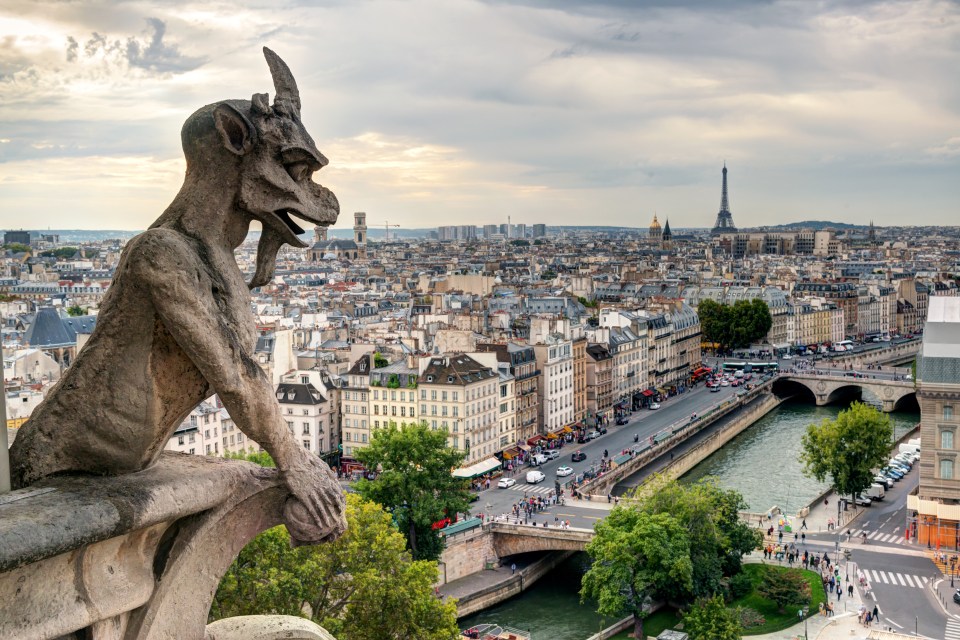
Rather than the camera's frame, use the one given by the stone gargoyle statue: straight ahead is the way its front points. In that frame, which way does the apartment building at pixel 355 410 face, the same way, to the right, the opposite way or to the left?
to the right

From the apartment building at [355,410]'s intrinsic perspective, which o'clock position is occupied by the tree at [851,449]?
The tree is roughly at 10 o'clock from the apartment building.

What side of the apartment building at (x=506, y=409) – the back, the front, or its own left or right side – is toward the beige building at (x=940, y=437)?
front

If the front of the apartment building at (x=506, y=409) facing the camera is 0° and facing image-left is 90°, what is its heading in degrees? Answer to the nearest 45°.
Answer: approximately 315°

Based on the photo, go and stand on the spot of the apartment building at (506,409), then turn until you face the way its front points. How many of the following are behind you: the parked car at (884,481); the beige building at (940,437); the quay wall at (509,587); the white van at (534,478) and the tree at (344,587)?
0

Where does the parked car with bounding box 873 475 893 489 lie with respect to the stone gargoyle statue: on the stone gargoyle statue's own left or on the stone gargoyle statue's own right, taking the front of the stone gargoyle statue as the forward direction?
on the stone gargoyle statue's own left

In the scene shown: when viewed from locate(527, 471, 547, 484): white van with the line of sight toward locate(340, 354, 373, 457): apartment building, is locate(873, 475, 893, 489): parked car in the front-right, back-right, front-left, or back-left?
back-right

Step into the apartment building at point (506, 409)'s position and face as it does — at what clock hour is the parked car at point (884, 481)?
The parked car is roughly at 11 o'clock from the apartment building.

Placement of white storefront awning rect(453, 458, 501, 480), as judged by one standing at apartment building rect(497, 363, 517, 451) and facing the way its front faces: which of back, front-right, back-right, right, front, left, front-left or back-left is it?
front-right

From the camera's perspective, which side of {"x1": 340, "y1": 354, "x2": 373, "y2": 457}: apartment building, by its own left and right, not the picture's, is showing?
front

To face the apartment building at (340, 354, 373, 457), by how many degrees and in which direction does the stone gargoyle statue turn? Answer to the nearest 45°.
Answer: approximately 90° to its left

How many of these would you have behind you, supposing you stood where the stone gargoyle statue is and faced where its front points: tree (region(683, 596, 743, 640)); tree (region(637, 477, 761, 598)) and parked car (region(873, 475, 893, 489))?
0

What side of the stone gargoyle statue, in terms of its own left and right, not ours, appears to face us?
right

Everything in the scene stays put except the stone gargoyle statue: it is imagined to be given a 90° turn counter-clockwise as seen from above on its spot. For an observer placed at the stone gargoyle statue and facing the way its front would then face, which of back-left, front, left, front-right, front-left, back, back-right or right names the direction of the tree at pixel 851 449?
front-right

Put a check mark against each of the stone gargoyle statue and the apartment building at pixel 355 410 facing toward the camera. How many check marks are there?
1

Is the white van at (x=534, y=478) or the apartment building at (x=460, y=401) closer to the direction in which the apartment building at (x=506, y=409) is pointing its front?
the white van

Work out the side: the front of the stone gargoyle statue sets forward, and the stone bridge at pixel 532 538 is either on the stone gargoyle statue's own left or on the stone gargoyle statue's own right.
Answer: on the stone gargoyle statue's own left

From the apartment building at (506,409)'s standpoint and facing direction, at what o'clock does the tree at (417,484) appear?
The tree is roughly at 2 o'clock from the apartment building.

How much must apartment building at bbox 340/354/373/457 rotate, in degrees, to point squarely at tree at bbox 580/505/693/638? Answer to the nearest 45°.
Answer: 0° — it already faces it

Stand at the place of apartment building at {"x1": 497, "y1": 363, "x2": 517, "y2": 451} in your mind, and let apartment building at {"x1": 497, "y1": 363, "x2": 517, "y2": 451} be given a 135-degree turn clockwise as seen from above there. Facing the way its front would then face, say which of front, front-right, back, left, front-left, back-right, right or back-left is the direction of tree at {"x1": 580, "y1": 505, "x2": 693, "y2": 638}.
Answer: left

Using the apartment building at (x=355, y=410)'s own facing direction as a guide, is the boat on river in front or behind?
in front

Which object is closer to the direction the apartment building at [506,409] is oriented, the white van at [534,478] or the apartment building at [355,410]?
the white van

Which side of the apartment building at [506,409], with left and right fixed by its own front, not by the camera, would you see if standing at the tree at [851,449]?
front
